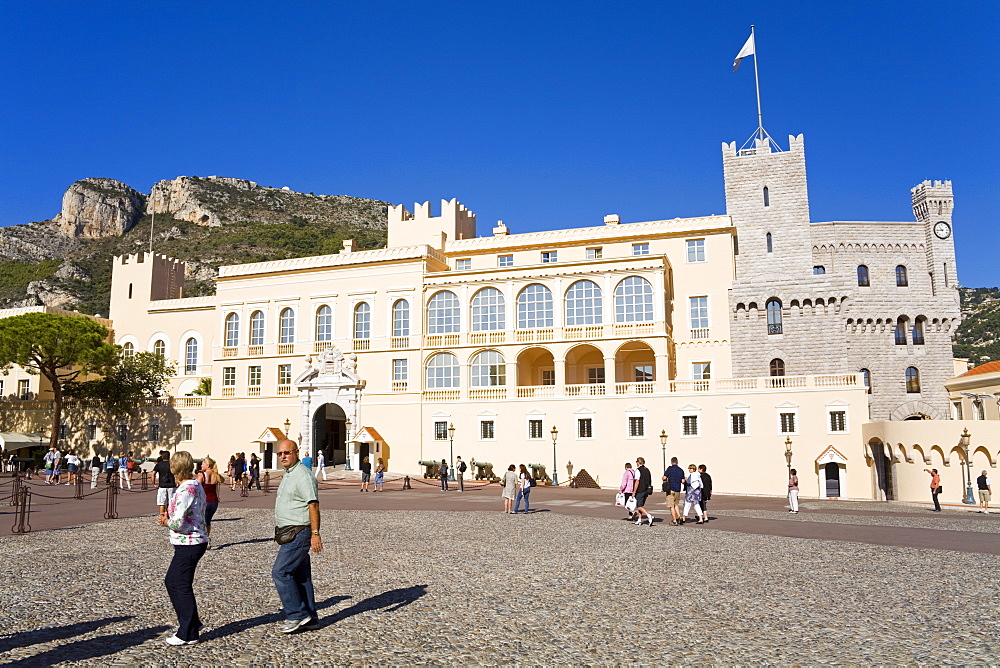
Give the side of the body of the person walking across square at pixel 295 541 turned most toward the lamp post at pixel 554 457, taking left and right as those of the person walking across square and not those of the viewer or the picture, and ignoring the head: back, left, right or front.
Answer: back

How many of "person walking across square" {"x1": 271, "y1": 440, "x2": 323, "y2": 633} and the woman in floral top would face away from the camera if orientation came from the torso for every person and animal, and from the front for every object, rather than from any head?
0

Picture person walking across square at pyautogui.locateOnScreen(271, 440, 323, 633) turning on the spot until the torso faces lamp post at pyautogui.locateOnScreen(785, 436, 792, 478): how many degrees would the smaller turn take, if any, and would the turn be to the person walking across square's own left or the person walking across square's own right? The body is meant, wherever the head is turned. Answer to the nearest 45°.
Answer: approximately 180°

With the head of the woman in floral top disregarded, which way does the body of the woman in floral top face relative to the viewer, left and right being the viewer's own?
facing to the left of the viewer

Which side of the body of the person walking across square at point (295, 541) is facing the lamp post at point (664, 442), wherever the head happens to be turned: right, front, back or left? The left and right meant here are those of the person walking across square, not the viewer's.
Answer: back

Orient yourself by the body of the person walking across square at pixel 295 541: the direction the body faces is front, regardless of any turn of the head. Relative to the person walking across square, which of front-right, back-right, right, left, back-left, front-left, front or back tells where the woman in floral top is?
front-right

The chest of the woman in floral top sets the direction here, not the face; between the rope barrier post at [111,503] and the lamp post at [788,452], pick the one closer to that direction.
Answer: the rope barrier post

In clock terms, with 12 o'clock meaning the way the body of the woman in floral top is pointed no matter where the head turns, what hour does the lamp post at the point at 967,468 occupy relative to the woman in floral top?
The lamp post is roughly at 5 o'clock from the woman in floral top.

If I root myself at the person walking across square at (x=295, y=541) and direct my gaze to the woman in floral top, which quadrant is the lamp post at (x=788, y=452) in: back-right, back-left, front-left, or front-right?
back-right

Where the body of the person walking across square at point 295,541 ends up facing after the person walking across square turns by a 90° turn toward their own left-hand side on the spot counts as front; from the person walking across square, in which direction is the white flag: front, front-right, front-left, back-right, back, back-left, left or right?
left
